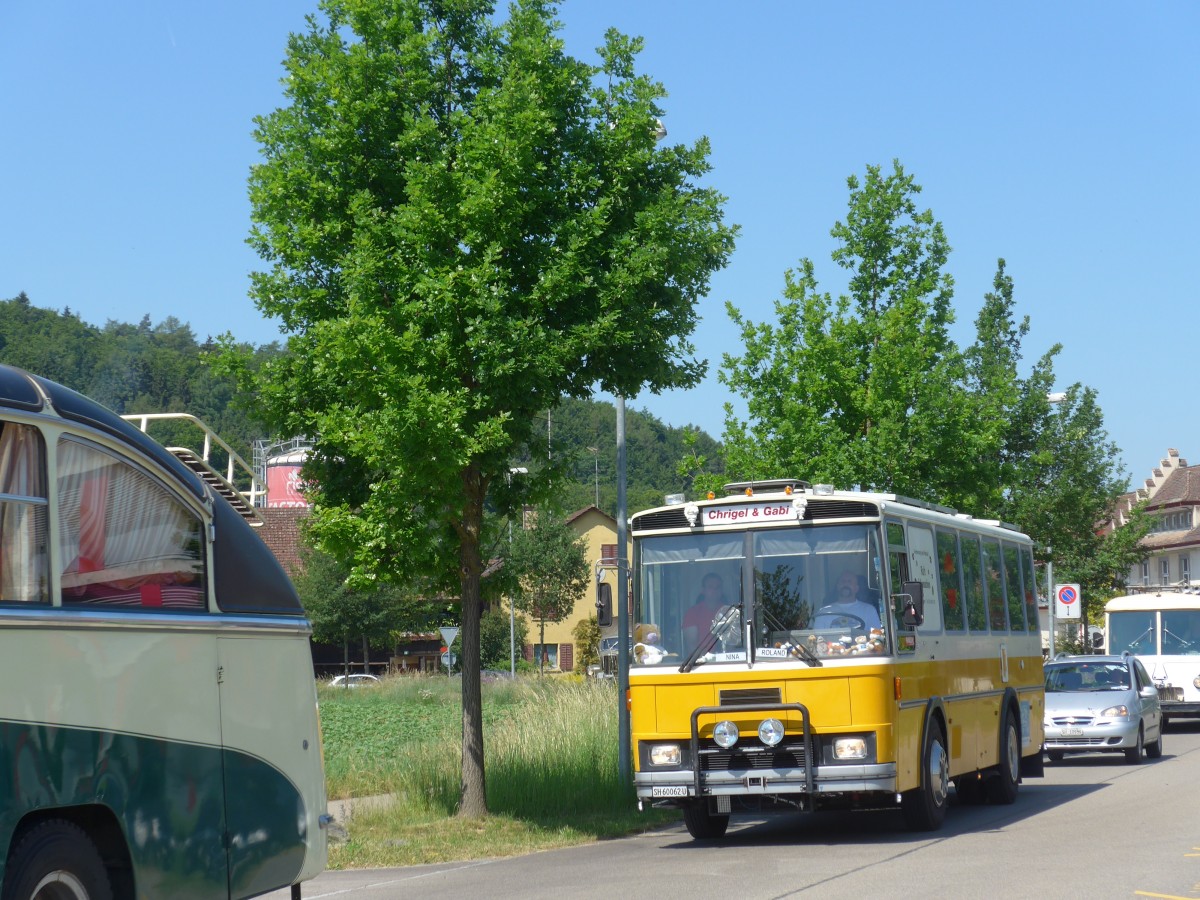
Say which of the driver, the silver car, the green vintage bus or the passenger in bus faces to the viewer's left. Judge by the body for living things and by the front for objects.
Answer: the green vintage bus

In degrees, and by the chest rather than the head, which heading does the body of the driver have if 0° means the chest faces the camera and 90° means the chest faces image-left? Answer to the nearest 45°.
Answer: approximately 0°

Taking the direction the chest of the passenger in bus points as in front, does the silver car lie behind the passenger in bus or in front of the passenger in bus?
behind

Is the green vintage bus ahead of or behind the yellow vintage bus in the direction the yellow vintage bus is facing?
ahead

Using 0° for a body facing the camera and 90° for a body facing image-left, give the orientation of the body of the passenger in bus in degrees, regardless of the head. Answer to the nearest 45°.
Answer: approximately 0°

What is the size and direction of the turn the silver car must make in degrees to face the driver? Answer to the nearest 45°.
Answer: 0° — it already faces them

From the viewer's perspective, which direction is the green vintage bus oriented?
to the viewer's left

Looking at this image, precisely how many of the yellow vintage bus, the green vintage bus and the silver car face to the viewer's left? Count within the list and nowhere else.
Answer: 1

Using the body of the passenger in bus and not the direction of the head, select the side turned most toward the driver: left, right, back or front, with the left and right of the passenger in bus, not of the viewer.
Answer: left

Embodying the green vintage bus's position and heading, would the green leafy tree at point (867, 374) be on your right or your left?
on your right

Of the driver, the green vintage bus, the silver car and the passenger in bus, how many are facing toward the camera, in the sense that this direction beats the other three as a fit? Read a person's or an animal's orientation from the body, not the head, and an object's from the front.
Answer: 3

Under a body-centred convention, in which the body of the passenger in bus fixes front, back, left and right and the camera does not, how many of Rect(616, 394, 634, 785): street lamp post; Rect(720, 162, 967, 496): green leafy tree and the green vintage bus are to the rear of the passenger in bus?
2

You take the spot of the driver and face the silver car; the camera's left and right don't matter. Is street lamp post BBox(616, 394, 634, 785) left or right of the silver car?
left
